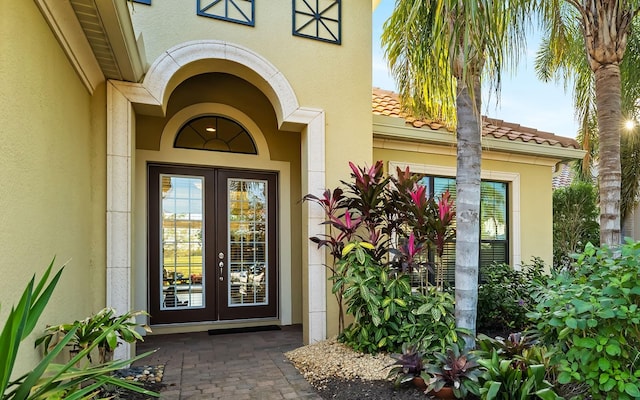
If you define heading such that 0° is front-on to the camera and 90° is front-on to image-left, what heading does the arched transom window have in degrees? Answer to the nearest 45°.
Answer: approximately 0°

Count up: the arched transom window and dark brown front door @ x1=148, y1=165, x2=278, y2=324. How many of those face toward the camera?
2

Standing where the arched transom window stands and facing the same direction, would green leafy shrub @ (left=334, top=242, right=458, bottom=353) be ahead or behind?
ahead
